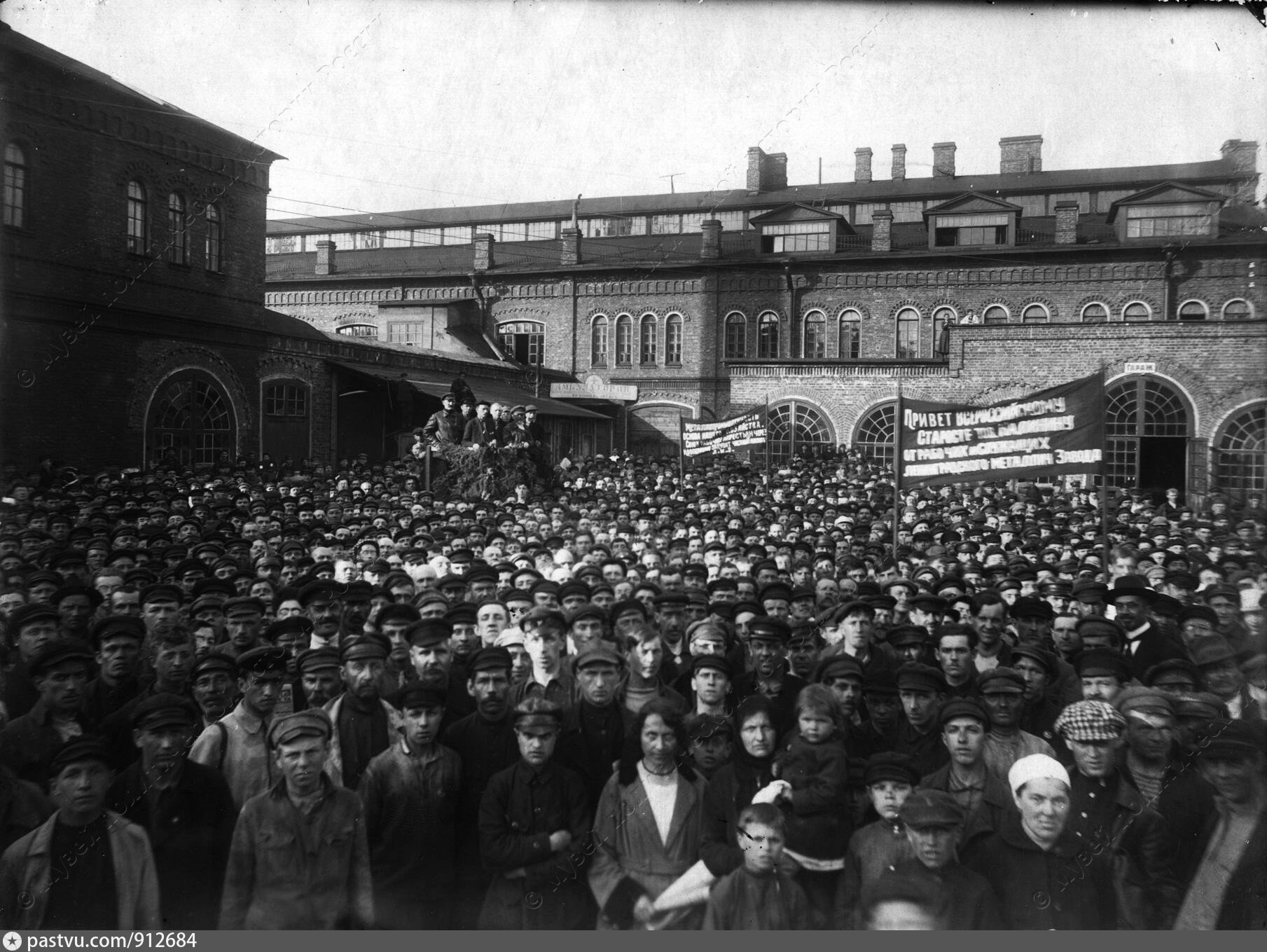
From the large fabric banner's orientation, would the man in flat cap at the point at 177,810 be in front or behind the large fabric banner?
in front

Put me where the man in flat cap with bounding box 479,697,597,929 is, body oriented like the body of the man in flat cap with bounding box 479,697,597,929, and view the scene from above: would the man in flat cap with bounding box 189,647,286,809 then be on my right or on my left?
on my right

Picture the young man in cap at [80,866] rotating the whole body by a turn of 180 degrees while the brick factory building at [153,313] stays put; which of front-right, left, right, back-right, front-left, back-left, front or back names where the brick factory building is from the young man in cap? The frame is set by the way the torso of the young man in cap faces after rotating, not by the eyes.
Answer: front

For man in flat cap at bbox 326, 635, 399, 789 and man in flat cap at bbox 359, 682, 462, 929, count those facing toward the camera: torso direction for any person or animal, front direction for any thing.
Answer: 2

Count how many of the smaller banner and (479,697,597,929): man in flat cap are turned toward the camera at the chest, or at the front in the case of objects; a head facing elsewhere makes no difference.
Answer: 2

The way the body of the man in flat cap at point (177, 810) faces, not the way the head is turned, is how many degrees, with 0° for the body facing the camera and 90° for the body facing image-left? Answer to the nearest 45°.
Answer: approximately 0°

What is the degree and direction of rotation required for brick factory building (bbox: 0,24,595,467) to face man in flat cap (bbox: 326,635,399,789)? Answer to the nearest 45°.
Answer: approximately 45° to its right

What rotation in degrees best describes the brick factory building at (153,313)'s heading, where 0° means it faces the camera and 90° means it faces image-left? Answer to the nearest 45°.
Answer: approximately 315°

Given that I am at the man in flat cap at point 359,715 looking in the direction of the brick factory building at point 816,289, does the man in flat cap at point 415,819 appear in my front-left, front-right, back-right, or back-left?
back-right
